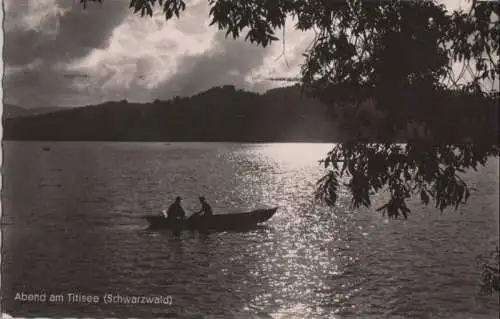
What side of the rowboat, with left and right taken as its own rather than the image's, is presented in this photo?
right

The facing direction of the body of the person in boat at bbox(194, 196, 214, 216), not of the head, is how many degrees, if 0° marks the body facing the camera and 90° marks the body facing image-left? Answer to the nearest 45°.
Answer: approximately 90°
